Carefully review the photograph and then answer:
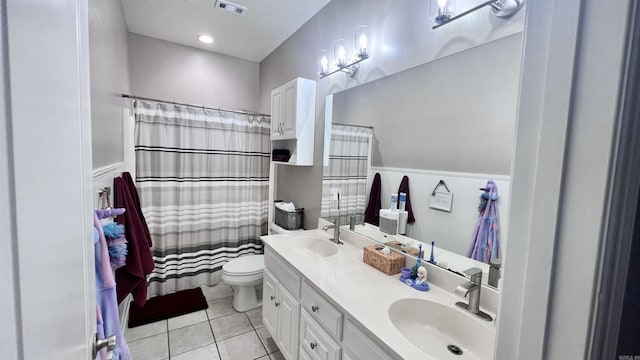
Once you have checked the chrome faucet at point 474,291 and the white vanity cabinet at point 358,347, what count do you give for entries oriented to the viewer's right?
0

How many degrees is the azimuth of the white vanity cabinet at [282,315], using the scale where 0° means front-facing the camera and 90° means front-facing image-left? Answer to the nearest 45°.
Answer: approximately 45°

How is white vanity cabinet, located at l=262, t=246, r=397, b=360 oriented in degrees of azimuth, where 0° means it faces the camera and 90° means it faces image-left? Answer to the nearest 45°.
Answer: approximately 45°

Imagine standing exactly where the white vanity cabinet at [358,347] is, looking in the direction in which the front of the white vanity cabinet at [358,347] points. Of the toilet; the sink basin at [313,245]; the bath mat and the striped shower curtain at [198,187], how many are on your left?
0

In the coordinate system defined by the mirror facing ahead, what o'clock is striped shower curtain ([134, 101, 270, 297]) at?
The striped shower curtain is roughly at 2 o'clock from the mirror.

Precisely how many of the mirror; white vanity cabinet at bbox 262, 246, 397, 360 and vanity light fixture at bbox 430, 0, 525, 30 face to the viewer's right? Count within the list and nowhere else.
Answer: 0

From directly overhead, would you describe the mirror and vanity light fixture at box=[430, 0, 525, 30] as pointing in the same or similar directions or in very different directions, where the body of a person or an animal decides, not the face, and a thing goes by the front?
same or similar directions

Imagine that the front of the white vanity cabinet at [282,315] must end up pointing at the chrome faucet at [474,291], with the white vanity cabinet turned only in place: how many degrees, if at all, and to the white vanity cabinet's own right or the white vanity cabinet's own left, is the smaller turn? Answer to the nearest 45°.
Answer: approximately 90° to the white vanity cabinet's own left

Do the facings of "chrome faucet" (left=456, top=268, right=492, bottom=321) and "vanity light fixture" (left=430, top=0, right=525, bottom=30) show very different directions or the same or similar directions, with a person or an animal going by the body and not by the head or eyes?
same or similar directions

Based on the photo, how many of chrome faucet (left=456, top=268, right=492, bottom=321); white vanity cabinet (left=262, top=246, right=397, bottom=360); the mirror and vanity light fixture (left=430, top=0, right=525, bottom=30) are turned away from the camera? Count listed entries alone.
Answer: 0

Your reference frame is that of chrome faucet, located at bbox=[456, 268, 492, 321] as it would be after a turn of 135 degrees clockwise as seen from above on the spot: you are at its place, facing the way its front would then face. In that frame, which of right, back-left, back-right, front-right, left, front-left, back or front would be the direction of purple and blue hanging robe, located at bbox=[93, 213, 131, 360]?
back-left

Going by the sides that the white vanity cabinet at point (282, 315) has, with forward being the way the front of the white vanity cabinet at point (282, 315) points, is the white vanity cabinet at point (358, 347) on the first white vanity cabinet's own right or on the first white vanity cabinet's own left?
on the first white vanity cabinet's own left

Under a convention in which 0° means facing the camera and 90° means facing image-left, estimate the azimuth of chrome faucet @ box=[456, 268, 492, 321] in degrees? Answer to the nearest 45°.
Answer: approximately 45°

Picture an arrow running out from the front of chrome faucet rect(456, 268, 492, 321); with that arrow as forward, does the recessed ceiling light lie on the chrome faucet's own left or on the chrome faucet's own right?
on the chrome faucet's own right

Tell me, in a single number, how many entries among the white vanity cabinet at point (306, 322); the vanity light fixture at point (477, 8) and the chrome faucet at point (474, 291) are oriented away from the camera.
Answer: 0
